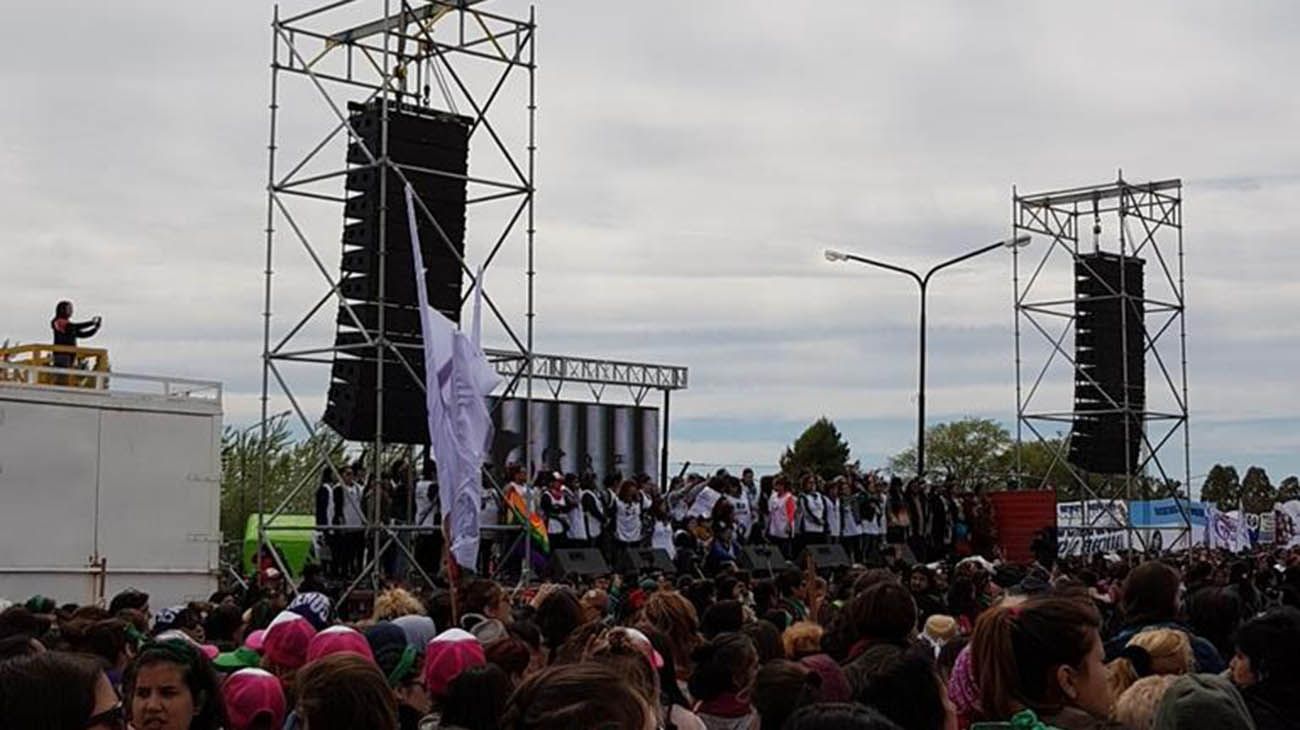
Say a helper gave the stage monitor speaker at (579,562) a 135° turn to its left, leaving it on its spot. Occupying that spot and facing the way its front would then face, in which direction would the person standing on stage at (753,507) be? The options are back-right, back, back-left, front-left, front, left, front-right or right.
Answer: back

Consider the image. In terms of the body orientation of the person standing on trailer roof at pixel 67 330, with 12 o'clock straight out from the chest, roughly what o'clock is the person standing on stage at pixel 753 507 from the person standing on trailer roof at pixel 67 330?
the person standing on stage at pixel 753 507 is roughly at 12 o'clock from the person standing on trailer roof at pixel 67 330.

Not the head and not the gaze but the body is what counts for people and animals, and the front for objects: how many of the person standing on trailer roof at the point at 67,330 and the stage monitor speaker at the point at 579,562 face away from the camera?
1

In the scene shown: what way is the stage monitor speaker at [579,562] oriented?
away from the camera

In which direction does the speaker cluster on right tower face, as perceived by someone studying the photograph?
facing the viewer and to the right of the viewer

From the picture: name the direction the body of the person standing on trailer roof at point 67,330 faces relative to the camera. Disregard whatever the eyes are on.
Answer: to the viewer's right

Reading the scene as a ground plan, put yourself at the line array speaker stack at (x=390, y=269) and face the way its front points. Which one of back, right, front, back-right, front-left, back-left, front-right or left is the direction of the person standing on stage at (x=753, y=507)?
left

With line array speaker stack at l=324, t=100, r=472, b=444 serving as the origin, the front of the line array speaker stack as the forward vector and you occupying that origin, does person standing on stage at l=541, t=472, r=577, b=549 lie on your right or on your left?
on your left

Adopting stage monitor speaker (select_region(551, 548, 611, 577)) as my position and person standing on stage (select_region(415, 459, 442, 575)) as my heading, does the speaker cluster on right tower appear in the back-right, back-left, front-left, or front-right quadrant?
back-right

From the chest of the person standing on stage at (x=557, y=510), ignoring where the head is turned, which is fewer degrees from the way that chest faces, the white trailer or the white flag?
the white flag

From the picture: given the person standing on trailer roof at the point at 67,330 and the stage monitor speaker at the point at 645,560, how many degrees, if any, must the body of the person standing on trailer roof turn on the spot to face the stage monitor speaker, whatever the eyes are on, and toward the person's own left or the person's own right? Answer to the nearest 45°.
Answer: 0° — they already face it

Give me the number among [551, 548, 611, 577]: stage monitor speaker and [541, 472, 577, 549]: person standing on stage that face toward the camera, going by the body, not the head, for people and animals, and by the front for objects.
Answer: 1

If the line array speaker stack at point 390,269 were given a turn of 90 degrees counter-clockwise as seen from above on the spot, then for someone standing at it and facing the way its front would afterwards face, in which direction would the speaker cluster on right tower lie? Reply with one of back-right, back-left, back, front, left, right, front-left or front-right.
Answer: front

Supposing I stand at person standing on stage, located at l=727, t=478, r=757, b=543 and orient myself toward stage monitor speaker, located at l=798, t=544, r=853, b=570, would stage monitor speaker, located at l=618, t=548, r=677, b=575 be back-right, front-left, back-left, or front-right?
back-right
